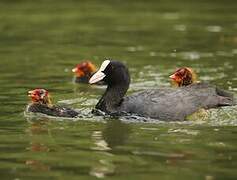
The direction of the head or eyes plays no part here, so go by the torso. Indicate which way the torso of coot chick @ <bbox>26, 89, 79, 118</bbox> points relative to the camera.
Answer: to the viewer's left

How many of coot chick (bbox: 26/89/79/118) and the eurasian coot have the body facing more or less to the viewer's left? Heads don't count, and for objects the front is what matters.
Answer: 2

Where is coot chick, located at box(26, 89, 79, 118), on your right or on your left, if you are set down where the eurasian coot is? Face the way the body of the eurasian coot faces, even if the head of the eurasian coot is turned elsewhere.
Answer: on your left

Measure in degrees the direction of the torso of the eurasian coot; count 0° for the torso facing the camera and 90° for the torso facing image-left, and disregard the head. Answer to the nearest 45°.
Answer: approximately 90°
